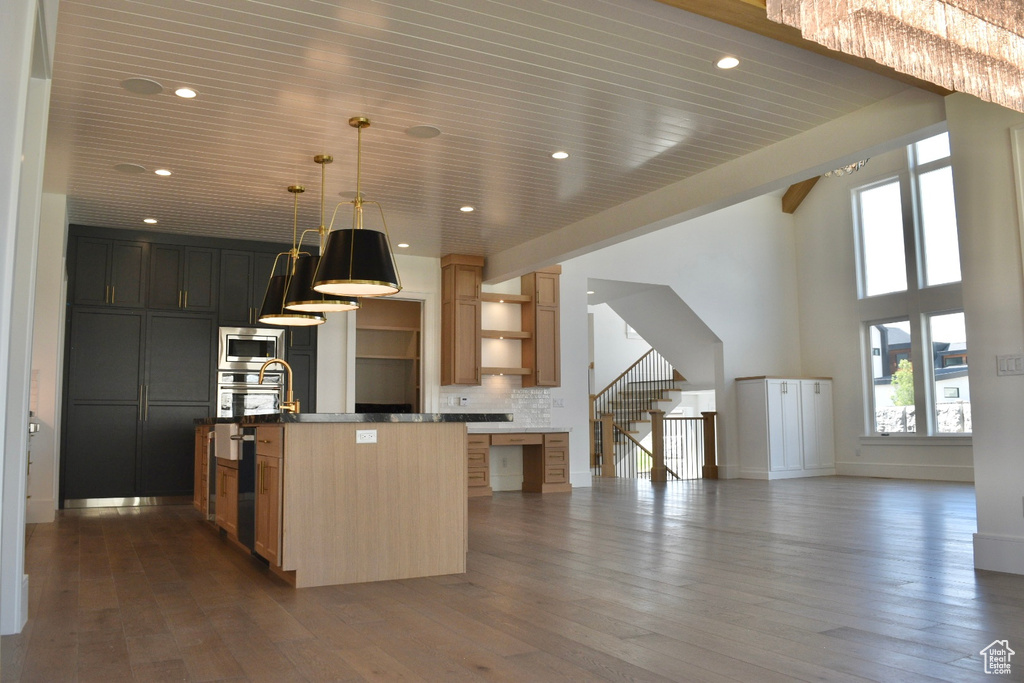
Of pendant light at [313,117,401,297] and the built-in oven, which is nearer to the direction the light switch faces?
the pendant light

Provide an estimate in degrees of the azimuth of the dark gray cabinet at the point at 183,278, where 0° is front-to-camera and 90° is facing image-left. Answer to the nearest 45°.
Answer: approximately 0°

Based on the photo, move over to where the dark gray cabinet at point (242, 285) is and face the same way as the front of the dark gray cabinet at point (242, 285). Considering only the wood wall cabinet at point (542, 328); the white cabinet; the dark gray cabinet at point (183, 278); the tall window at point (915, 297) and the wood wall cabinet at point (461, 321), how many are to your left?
4

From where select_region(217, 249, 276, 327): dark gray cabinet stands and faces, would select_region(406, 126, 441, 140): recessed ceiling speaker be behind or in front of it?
in front

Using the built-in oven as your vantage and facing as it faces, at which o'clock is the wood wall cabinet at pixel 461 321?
The wood wall cabinet is roughly at 9 o'clock from the built-in oven.

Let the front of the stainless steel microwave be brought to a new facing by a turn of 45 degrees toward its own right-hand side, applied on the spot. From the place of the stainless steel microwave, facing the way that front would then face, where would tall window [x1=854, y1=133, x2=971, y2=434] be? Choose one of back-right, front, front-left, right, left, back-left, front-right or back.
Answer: back-left

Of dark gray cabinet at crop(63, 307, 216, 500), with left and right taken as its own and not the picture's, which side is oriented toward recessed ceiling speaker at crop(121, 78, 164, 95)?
front

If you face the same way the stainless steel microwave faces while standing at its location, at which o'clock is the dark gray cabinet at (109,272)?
The dark gray cabinet is roughly at 3 o'clock from the stainless steel microwave.

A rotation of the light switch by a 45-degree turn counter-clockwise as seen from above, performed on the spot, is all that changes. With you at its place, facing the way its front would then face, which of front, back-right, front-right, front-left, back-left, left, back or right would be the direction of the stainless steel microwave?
back-right

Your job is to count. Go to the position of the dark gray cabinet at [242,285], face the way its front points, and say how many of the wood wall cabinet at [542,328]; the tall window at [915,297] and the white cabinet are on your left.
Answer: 3
